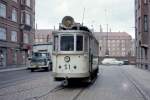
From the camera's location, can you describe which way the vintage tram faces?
facing the viewer
